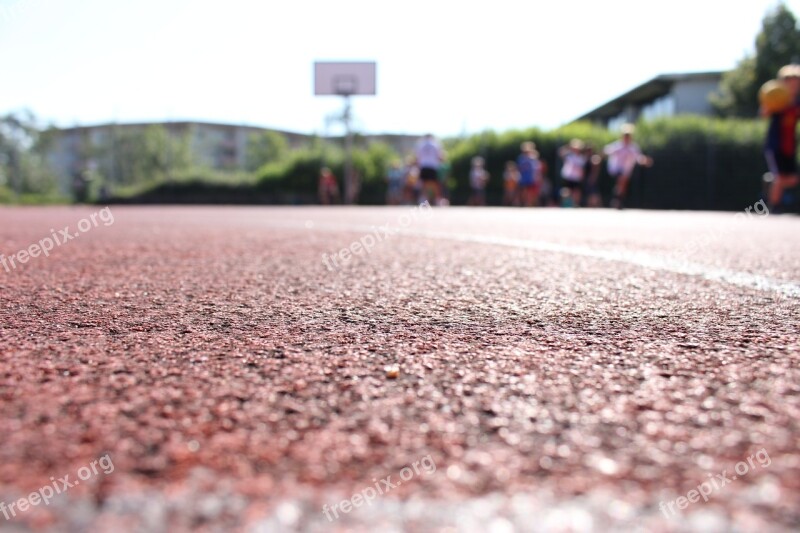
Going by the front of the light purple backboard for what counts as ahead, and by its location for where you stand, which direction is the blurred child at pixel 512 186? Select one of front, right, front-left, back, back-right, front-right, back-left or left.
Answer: front-left

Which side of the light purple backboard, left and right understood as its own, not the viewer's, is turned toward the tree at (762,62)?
left

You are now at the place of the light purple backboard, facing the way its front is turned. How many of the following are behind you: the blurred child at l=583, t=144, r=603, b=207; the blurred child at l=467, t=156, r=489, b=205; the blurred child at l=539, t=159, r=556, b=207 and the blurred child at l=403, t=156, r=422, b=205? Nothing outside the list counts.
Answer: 0

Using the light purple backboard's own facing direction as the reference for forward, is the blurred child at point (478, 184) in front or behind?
in front

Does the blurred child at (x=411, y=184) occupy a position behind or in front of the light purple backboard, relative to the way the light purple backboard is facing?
in front

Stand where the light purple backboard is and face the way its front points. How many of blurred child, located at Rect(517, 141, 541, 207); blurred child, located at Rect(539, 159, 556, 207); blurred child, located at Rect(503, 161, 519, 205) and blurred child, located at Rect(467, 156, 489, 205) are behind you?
0

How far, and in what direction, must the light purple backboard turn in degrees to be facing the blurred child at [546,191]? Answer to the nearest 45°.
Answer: approximately 45° to its left

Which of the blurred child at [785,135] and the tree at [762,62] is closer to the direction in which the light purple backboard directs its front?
the blurred child

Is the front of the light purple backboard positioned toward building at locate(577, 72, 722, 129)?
no

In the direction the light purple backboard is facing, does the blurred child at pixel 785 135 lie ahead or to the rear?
ahead

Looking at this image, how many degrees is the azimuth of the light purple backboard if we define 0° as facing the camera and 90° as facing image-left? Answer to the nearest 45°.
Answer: approximately 0°
